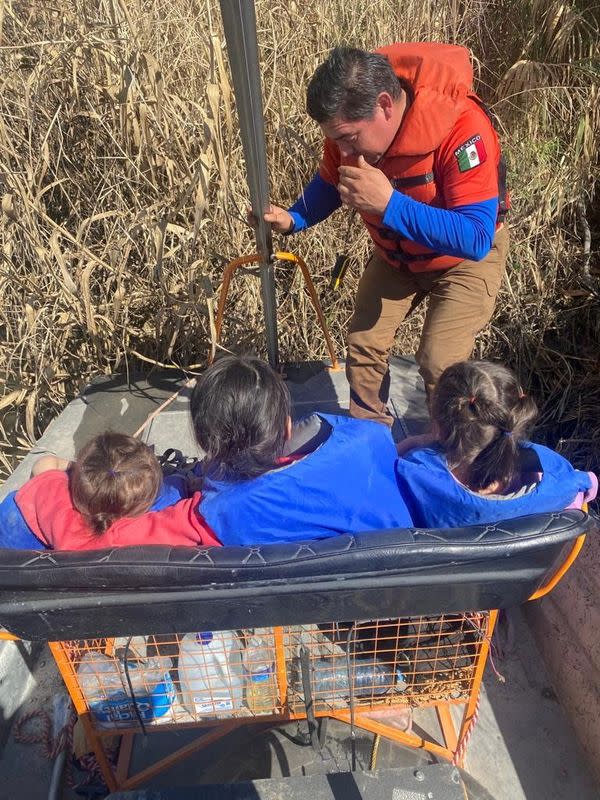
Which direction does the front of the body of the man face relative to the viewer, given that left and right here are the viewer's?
facing the viewer and to the left of the viewer

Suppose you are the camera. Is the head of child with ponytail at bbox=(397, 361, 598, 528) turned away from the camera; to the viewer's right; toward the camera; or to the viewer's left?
away from the camera

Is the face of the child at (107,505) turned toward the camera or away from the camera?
away from the camera

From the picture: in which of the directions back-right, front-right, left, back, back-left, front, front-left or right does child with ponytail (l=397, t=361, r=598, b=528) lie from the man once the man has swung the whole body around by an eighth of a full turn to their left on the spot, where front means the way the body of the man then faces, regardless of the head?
front

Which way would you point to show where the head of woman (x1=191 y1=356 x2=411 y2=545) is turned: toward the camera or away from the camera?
away from the camera

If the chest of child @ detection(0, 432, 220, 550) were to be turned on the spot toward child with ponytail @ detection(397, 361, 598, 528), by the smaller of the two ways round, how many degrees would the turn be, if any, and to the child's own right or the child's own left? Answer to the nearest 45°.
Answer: approximately 90° to the child's own right

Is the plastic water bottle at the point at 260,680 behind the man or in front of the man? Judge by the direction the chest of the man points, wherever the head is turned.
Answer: in front

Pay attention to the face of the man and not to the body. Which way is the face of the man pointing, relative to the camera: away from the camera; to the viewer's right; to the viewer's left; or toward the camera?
to the viewer's left

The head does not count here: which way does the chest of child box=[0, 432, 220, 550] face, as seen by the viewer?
away from the camera

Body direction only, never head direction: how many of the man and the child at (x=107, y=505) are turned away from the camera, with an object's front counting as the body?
1

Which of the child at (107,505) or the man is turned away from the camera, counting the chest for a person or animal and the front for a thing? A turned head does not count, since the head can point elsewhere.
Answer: the child
